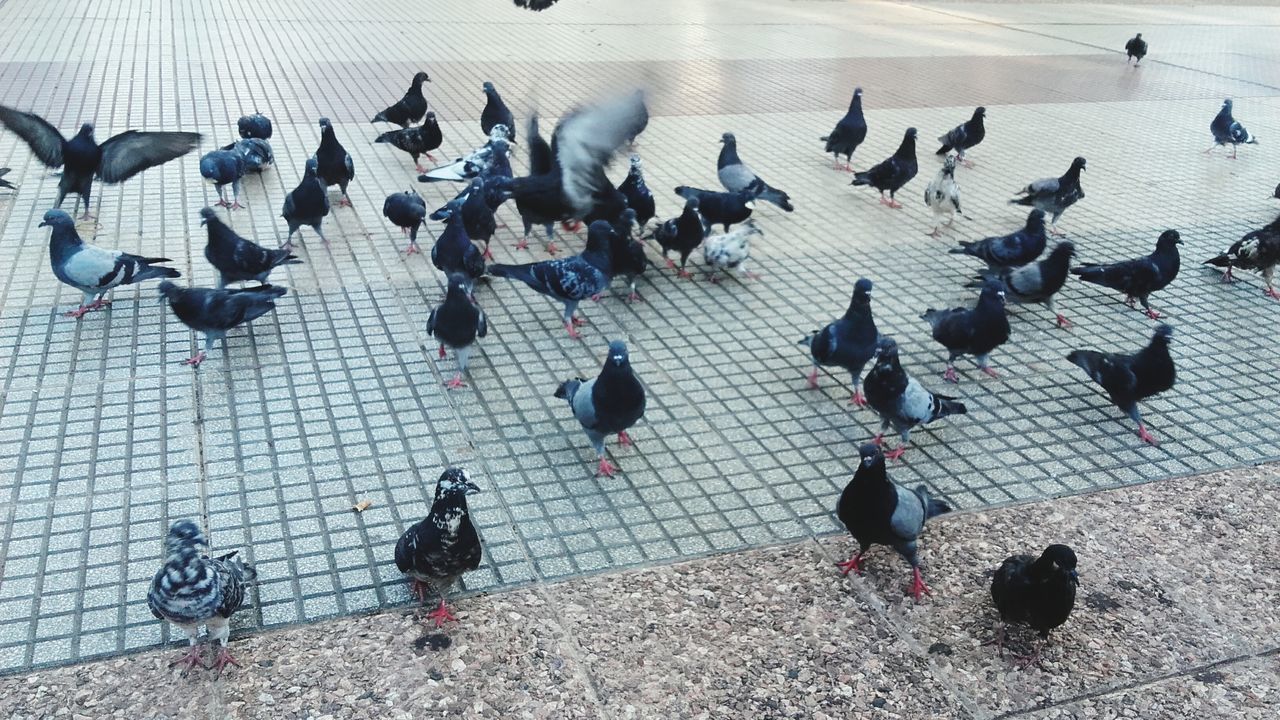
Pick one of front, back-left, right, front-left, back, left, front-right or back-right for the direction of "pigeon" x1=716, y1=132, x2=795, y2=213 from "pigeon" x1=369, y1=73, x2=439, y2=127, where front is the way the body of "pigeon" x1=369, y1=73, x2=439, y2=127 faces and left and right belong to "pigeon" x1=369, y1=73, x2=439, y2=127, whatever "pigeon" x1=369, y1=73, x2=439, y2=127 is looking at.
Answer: front-right

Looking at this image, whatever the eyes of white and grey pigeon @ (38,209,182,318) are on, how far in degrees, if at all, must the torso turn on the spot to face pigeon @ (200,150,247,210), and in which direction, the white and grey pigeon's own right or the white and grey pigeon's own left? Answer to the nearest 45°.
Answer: approximately 135° to the white and grey pigeon's own right

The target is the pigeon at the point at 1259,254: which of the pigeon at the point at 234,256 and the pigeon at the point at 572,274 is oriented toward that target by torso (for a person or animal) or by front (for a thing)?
the pigeon at the point at 572,274

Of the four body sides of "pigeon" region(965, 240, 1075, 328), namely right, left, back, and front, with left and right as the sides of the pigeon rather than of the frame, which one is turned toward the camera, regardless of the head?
right

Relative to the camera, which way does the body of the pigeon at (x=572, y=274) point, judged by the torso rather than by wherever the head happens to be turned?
to the viewer's right

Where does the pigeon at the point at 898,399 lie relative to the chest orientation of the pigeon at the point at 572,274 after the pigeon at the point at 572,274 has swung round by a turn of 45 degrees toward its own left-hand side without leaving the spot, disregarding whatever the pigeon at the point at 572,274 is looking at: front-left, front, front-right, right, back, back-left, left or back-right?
right

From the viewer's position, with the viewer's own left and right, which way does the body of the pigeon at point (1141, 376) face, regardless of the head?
facing to the right of the viewer

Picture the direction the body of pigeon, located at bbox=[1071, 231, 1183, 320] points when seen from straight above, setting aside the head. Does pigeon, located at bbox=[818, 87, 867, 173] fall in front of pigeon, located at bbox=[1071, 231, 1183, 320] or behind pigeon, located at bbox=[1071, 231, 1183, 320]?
behind
